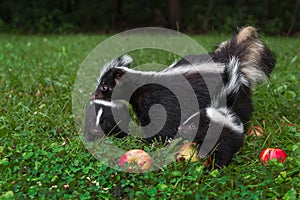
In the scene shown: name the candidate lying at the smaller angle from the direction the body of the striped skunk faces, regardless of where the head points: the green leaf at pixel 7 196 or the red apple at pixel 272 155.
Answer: the green leaf

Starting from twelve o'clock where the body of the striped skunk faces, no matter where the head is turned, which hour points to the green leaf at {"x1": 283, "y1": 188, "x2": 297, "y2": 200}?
The green leaf is roughly at 8 o'clock from the striped skunk.

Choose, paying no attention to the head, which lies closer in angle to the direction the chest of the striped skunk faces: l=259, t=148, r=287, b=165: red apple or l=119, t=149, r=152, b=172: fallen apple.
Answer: the fallen apple

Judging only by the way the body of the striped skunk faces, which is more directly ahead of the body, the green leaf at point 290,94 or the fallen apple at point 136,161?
the fallen apple

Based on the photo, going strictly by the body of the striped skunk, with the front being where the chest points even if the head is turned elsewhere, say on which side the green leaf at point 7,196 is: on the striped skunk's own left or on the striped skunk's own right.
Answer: on the striped skunk's own left

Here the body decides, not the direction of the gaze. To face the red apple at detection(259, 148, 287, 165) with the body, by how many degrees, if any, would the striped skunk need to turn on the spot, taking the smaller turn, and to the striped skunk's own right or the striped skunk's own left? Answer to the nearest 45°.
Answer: approximately 135° to the striped skunk's own left

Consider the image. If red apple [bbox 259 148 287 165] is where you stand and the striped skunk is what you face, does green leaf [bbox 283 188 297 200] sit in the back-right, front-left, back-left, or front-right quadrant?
back-left

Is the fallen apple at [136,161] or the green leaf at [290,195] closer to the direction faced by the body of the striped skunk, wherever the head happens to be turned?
the fallen apple

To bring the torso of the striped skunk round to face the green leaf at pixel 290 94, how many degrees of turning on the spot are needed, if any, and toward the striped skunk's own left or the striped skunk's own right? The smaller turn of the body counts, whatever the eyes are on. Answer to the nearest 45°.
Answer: approximately 135° to the striped skunk's own right

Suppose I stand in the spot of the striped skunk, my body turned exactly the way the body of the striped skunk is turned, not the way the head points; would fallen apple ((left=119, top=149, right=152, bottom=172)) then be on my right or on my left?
on my left

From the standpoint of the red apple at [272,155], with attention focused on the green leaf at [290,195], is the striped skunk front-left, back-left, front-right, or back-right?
back-right
